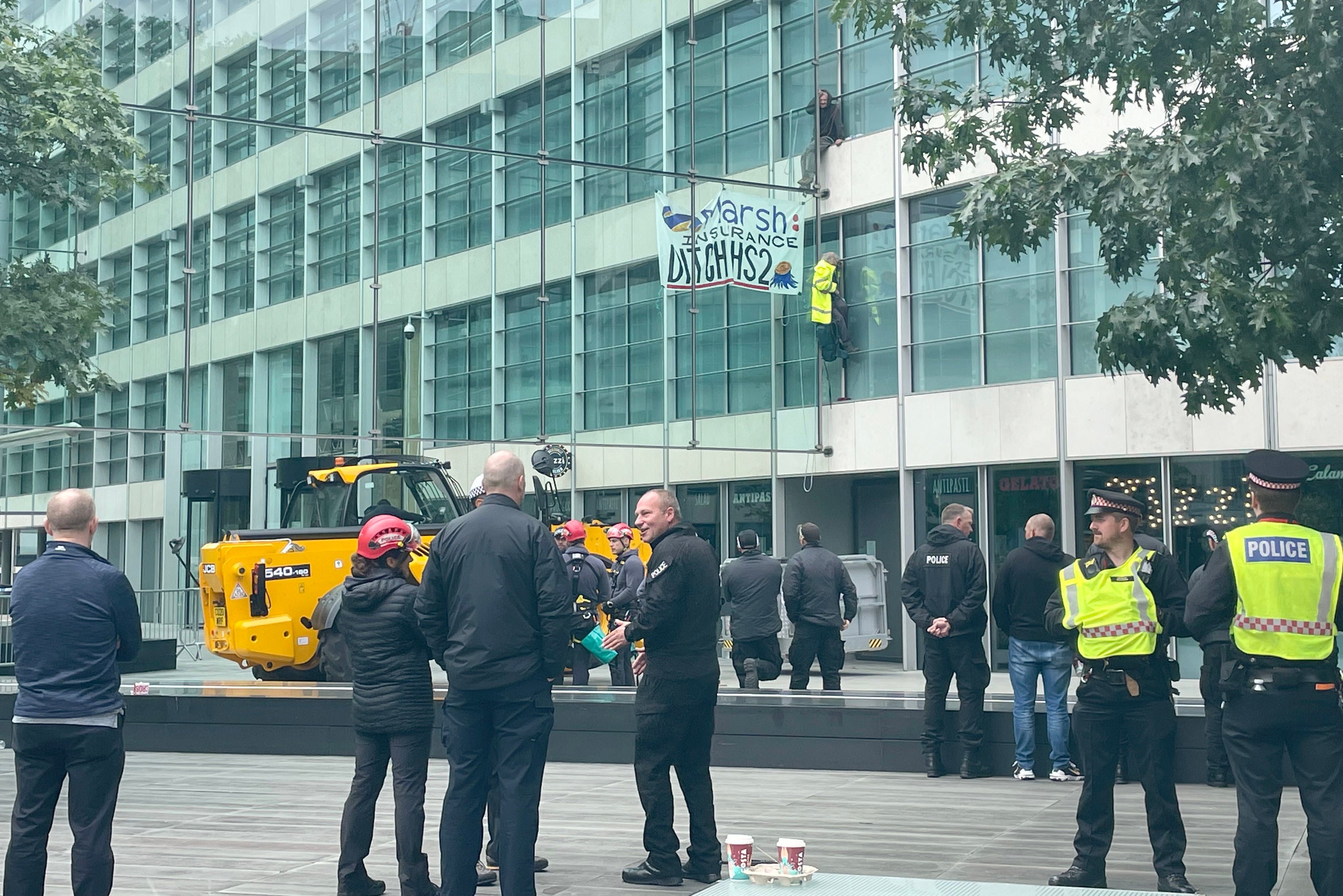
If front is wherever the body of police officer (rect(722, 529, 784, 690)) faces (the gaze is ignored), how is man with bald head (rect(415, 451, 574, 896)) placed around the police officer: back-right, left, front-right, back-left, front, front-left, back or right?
back

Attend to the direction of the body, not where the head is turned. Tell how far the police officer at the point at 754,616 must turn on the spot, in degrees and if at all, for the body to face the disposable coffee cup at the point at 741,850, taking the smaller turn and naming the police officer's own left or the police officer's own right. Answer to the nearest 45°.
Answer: approximately 180°

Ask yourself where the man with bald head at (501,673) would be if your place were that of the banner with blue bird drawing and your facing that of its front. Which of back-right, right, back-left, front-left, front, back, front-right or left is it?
front

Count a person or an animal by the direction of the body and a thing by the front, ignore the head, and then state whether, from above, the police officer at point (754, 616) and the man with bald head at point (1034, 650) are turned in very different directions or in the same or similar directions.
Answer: same or similar directions

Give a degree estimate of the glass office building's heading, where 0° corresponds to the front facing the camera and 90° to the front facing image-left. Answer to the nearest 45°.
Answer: approximately 45°

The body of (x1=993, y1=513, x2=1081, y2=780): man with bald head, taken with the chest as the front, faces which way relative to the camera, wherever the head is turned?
away from the camera

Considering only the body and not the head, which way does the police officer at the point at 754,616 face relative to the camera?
away from the camera

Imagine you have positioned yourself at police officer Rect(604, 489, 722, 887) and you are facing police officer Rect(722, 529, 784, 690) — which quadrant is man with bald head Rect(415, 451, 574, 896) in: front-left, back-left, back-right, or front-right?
back-left

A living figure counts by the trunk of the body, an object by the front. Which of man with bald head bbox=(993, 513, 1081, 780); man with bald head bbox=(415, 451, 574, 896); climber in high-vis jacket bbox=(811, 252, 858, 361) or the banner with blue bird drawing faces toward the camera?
the banner with blue bird drawing

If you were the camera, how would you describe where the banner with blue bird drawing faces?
facing the viewer

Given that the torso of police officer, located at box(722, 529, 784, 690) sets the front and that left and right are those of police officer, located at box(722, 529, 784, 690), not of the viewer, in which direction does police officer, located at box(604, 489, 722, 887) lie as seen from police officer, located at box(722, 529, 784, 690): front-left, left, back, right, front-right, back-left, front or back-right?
back

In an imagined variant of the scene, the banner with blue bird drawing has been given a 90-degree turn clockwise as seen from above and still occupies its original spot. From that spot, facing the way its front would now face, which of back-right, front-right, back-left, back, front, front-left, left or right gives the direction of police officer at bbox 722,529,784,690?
left

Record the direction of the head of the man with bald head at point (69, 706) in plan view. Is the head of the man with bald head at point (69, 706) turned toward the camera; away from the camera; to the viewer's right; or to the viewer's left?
away from the camera

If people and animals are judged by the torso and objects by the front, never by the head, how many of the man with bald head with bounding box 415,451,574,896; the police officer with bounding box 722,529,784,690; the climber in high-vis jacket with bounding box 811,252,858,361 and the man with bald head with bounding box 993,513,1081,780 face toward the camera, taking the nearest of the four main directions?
0

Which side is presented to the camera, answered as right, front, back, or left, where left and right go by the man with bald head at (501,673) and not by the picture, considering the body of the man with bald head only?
back

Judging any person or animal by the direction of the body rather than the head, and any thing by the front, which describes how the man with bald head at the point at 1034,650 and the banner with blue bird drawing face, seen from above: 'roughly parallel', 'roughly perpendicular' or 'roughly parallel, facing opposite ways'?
roughly parallel, facing opposite ways
